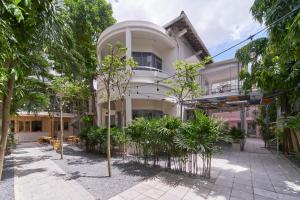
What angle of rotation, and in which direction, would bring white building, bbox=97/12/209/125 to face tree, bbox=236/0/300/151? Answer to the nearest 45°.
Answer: approximately 90° to its left

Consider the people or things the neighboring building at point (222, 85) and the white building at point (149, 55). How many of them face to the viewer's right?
0

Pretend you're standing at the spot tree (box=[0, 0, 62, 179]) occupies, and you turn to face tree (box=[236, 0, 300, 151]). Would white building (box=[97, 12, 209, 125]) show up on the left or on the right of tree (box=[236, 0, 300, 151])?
left

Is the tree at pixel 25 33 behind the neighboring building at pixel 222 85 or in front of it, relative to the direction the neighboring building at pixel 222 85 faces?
in front

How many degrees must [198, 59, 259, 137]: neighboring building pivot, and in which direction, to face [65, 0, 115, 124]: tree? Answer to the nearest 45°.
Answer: approximately 45° to its right

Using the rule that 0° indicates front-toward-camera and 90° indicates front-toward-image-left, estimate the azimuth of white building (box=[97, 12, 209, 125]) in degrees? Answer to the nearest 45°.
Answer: approximately 45°
